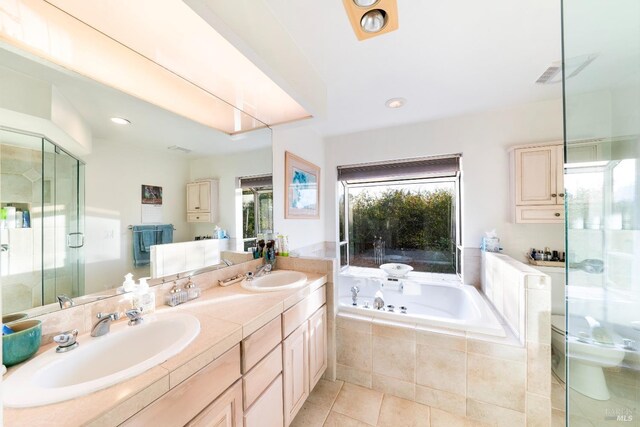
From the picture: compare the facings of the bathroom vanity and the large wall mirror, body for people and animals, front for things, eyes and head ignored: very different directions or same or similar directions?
same or similar directions

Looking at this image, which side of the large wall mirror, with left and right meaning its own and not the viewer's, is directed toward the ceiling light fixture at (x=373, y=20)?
front

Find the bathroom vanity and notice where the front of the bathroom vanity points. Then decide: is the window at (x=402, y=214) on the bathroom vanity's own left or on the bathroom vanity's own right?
on the bathroom vanity's own left

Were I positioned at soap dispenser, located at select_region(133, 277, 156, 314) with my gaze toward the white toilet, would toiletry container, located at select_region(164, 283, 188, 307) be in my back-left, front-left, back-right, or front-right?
front-left

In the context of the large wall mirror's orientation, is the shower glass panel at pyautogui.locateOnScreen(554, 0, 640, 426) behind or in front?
in front

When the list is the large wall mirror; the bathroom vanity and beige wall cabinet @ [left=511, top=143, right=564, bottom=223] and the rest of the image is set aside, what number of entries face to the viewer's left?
0

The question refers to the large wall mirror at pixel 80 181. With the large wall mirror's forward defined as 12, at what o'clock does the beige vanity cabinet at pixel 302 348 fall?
The beige vanity cabinet is roughly at 11 o'clock from the large wall mirror.

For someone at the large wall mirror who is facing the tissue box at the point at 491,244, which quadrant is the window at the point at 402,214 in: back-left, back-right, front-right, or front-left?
front-left

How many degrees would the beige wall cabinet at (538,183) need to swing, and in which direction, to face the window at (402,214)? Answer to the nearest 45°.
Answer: approximately 90° to its right

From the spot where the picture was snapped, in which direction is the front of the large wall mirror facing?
facing the viewer and to the right of the viewer

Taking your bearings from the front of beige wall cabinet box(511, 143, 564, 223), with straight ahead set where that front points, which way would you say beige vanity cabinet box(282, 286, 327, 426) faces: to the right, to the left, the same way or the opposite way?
to the left

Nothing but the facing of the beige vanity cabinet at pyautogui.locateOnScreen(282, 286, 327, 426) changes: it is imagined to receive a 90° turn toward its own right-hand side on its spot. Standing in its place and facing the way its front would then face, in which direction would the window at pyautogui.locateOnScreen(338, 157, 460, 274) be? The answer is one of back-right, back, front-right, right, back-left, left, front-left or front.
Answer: back

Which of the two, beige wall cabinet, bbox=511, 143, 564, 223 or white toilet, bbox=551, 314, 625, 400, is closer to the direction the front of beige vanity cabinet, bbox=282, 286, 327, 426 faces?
the white toilet

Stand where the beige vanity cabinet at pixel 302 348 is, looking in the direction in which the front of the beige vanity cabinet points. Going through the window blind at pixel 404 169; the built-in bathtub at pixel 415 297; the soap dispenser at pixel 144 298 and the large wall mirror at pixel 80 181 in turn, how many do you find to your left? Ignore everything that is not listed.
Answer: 2
